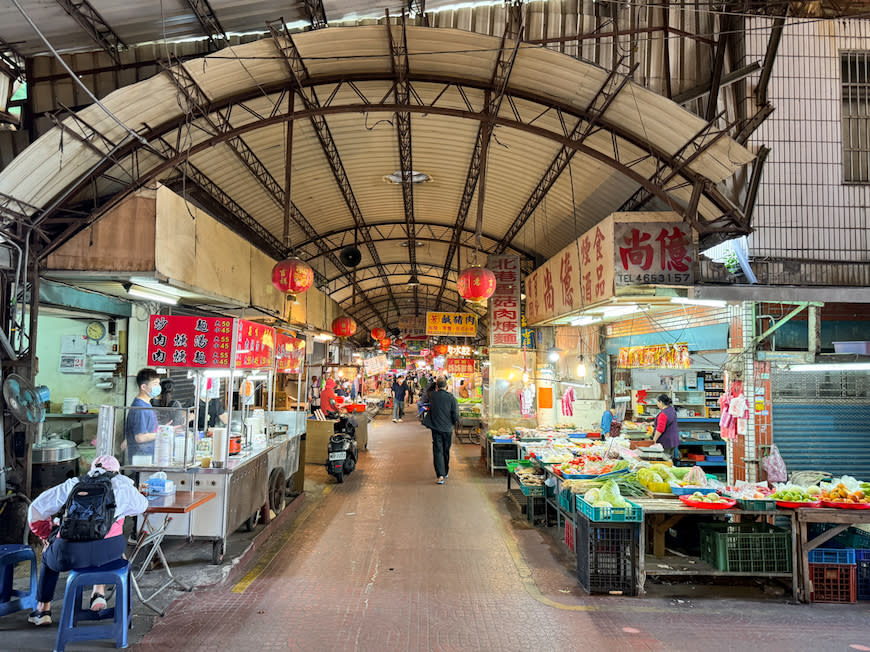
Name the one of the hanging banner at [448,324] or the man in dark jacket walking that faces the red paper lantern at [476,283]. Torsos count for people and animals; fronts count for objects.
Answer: the hanging banner

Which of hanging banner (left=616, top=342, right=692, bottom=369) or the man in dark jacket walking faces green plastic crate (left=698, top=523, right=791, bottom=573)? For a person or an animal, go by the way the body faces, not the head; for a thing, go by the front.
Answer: the hanging banner

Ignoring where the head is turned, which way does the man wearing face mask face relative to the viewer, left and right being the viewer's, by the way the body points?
facing to the right of the viewer

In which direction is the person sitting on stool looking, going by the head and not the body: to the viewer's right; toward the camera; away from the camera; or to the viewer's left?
away from the camera

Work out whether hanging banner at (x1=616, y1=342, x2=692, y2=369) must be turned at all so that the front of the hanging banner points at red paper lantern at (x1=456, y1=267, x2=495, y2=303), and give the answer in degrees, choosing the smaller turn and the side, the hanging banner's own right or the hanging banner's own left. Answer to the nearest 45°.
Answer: approximately 45° to the hanging banner's own right

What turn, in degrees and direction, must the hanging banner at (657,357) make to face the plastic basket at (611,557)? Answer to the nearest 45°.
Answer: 0° — it already faces it

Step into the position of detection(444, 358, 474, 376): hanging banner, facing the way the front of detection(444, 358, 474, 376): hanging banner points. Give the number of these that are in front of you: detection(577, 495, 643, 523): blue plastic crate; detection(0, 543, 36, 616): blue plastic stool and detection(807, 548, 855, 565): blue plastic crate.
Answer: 3
